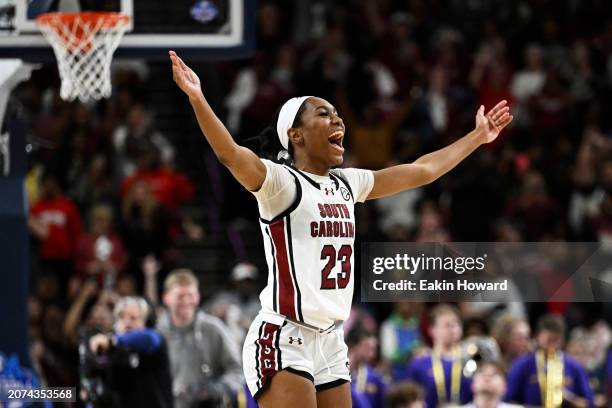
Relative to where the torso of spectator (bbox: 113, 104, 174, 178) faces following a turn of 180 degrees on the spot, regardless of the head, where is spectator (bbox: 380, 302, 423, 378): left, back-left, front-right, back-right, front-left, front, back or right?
back-right

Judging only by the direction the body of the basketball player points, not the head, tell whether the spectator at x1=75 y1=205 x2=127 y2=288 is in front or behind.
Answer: behind

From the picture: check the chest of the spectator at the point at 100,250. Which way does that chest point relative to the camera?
toward the camera

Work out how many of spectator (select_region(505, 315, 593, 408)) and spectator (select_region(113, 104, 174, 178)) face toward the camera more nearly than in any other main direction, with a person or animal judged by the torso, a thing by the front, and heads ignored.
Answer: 2

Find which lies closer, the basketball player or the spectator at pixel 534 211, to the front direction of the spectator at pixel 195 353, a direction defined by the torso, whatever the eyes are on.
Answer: the basketball player

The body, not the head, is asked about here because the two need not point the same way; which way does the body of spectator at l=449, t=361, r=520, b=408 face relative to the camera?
toward the camera

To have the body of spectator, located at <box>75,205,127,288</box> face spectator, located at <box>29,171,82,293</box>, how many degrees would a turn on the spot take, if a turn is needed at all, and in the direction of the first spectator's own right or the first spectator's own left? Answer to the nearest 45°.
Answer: approximately 135° to the first spectator's own right

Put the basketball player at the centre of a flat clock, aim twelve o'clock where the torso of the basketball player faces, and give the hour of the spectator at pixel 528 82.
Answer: The spectator is roughly at 8 o'clock from the basketball player.
